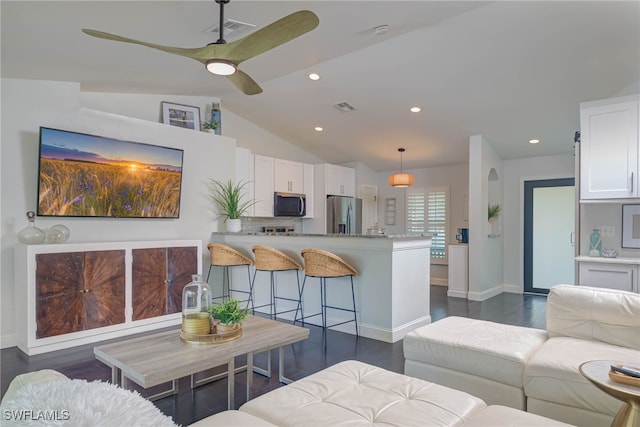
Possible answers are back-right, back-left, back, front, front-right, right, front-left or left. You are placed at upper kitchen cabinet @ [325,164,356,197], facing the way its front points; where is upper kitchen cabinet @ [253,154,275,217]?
right

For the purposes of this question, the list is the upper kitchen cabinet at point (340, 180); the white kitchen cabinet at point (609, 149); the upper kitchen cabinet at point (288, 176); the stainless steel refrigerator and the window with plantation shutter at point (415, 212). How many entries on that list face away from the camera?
0

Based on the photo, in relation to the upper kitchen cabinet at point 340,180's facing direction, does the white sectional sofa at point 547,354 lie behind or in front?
in front

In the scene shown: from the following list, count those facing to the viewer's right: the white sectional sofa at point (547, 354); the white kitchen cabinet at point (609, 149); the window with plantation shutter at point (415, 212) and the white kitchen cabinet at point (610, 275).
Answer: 0

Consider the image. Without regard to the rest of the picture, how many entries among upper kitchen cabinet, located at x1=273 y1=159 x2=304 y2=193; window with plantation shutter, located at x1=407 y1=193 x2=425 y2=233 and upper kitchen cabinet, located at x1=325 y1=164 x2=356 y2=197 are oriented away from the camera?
0

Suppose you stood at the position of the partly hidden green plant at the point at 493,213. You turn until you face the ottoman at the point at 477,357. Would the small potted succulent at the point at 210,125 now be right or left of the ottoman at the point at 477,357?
right

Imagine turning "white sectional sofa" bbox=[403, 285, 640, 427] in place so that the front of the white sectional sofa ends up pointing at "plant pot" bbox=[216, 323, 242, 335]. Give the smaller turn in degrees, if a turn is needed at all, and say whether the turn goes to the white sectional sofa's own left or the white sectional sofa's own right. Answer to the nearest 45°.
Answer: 0° — it already faces it

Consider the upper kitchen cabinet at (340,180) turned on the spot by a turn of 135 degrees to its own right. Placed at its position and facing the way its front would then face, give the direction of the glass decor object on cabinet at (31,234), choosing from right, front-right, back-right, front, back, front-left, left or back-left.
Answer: front-left

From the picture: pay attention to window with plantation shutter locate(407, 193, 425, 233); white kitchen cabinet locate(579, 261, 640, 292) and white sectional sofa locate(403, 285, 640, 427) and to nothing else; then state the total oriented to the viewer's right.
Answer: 0

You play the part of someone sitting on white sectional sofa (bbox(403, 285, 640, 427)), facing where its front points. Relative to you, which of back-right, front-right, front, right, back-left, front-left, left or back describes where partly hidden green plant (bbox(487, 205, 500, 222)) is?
back-right

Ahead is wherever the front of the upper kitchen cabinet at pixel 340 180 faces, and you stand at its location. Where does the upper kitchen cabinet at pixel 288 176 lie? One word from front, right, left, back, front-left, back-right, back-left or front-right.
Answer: right

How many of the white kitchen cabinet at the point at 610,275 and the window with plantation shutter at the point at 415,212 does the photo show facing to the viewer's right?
0

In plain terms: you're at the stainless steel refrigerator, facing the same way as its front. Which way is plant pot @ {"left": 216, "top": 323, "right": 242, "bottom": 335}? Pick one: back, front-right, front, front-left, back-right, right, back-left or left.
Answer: front-right

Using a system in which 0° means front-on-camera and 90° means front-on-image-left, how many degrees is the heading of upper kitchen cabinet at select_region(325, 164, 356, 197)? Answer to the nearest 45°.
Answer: approximately 315°

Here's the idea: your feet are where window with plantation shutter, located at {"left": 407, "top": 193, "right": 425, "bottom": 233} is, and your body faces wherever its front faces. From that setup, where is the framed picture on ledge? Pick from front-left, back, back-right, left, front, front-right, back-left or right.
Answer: front-right

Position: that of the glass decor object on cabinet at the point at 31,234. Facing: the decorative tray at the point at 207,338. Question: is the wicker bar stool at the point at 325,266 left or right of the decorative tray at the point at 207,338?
left

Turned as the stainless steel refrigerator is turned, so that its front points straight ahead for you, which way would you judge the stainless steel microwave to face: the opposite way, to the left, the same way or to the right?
the same way

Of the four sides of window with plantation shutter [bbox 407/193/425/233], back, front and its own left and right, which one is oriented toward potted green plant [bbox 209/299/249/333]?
front
